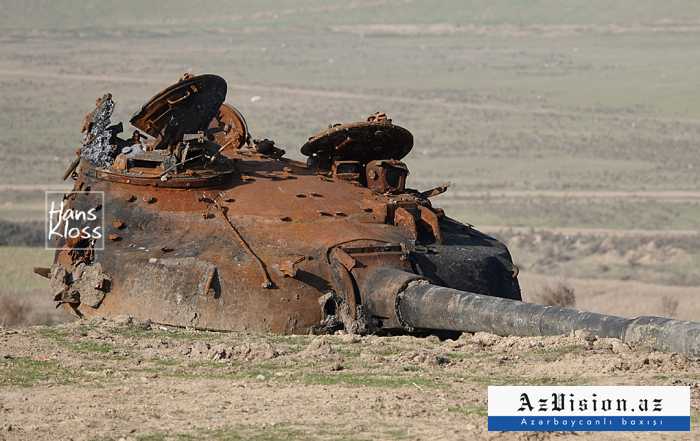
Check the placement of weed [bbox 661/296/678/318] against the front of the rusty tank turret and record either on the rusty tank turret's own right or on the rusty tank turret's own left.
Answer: on the rusty tank turret's own left

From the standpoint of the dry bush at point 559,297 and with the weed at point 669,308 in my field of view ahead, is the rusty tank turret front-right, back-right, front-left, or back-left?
back-right

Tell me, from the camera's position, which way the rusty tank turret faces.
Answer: facing the viewer and to the right of the viewer

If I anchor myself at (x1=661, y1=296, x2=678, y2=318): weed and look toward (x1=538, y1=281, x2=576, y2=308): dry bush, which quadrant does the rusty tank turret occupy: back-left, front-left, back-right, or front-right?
front-left

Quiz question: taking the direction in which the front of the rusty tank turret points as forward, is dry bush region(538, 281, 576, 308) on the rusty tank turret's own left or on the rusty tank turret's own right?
on the rusty tank turret's own left
